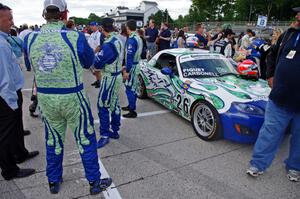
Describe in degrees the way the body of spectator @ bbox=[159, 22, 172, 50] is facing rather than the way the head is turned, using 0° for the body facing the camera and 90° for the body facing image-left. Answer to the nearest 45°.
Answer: approximately 45°

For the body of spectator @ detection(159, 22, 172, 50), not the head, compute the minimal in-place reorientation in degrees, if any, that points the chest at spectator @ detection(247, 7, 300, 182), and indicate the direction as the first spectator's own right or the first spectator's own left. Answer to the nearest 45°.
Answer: approximately 45° to the first spectator's own left

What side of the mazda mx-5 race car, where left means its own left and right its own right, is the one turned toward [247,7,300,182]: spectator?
front

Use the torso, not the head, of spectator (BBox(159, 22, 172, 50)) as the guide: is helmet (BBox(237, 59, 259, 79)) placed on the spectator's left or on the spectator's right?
on the spectator's left
